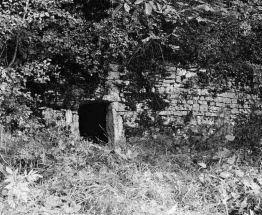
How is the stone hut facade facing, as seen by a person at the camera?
facing the viewer
